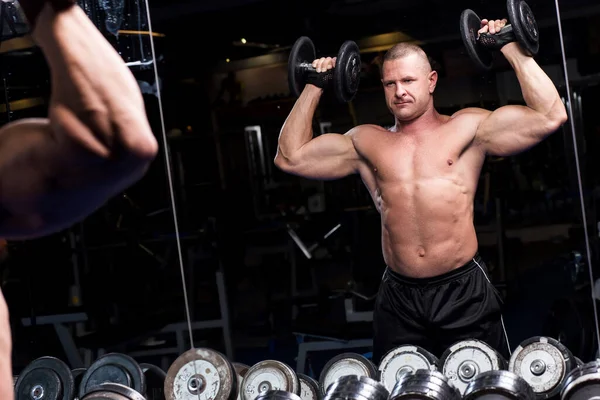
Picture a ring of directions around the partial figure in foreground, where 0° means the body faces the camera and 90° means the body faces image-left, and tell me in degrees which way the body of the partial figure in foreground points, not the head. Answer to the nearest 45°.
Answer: approximately 180°

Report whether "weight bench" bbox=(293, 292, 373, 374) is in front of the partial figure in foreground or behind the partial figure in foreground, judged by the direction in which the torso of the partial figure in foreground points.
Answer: in front

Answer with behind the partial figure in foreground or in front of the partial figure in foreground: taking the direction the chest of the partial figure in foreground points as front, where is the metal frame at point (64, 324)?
in front

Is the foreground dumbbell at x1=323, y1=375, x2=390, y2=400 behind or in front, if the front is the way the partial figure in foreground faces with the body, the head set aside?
in front
